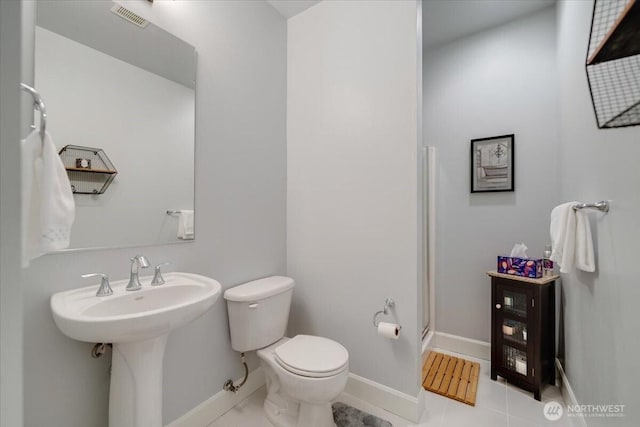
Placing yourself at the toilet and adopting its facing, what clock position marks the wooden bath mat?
The wooden bath mat is roughly at 10 o'clock from the toilet.

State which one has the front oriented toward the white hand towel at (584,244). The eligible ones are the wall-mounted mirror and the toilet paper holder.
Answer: the wall-mounted mirror

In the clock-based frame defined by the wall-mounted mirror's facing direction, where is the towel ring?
The towel ring is roughly at 2 o'clock from the wall-mounted mirror.
